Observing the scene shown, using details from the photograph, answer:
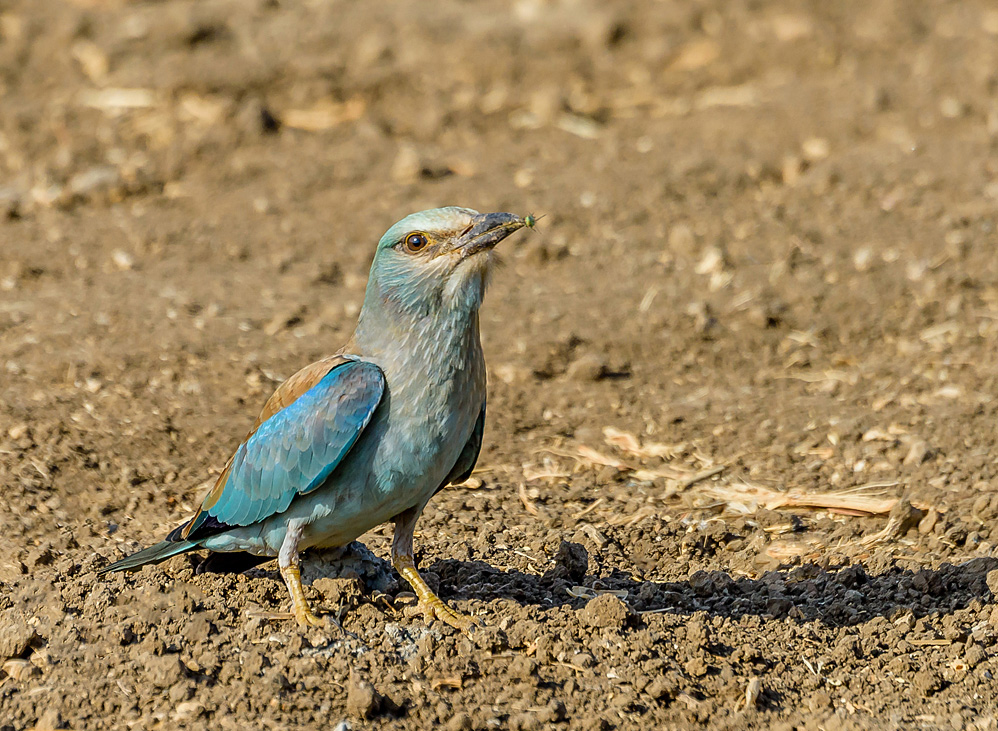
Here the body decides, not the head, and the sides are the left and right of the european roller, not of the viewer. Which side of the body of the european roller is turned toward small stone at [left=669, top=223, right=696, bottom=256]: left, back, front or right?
left

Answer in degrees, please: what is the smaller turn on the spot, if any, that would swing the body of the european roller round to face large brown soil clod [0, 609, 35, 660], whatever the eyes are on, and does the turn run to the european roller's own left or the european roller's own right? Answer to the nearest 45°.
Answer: approximately 135° to the european roller's own right

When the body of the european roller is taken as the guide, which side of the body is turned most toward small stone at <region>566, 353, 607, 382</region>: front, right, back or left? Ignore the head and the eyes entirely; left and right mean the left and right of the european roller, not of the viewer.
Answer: left

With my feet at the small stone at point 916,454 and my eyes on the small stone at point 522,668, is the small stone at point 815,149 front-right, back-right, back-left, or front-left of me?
back-right

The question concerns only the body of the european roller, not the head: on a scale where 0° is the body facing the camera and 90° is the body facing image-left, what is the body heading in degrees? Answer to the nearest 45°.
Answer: approximately 315°

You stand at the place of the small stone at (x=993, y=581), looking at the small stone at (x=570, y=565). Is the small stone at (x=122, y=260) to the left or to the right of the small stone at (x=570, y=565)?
right

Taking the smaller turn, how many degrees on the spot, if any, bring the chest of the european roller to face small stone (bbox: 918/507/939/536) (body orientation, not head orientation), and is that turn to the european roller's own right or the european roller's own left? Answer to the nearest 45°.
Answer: approximately 45° to the european roller's own left

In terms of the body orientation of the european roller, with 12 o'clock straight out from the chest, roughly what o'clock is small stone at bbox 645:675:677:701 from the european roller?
The small stone is roughly at 12 o'clock from the european roller.

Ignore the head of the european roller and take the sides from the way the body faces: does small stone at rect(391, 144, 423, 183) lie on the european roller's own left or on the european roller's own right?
on the european roller's own left

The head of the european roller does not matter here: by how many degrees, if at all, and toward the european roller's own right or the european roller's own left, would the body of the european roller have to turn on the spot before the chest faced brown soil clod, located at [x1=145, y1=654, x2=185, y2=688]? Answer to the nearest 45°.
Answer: approximately 90° to the european roller's own right

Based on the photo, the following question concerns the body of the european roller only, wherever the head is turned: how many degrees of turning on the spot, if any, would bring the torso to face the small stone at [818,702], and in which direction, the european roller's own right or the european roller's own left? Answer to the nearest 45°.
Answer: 0° — it already faces it
